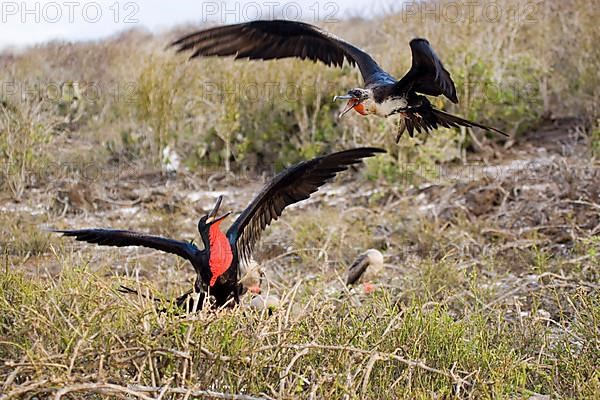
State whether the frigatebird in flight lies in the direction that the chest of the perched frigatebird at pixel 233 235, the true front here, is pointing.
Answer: no

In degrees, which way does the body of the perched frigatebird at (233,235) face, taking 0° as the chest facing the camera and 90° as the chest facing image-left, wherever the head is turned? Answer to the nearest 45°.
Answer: approximately 315°
